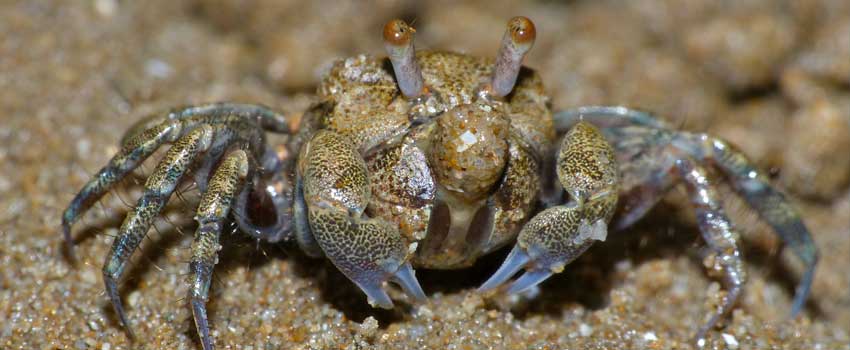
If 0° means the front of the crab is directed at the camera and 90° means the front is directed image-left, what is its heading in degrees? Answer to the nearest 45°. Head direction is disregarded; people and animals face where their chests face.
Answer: approximately 0°
